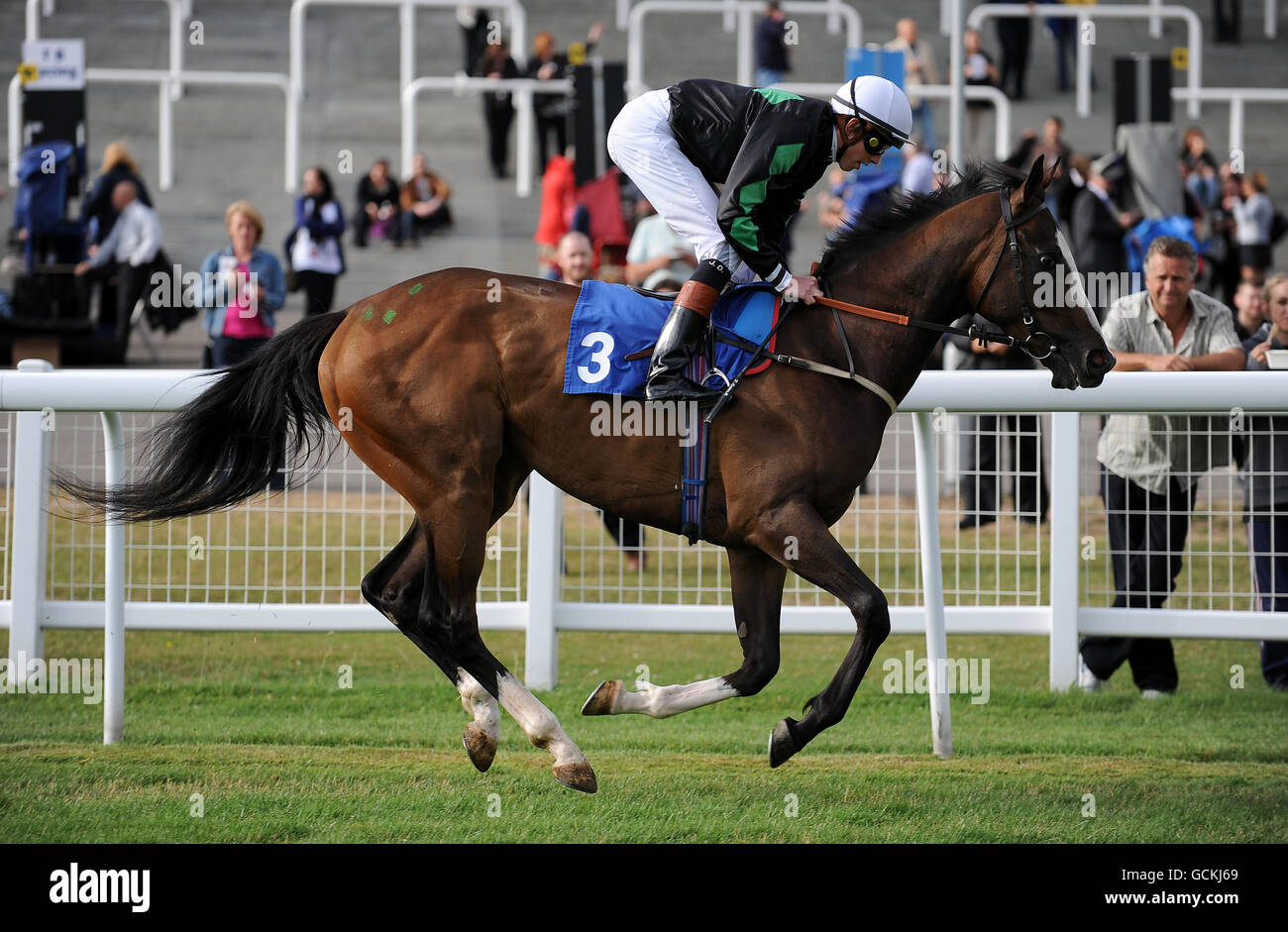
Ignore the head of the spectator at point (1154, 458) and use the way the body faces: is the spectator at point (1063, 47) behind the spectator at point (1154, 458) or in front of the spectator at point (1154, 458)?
behind

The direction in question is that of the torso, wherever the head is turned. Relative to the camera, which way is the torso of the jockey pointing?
to the viewer's right

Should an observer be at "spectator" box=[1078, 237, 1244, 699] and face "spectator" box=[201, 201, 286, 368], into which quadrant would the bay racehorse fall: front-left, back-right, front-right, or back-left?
front-left

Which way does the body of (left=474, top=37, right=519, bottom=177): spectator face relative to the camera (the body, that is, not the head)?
toward the camera

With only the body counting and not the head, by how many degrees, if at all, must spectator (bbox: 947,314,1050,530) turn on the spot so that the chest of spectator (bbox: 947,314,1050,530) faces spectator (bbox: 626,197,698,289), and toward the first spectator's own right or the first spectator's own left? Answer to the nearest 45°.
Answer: approximately 135° to the first spectator's own right

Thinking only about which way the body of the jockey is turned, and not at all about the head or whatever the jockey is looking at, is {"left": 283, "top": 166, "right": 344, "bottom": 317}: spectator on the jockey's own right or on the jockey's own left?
on the jockey's own left

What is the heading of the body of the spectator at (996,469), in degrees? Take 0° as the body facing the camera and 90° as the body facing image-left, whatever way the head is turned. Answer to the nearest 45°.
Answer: approximately 0°

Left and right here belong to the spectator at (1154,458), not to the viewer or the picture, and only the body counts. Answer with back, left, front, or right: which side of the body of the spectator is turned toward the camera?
front

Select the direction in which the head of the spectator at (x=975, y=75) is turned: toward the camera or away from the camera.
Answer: toward the camera

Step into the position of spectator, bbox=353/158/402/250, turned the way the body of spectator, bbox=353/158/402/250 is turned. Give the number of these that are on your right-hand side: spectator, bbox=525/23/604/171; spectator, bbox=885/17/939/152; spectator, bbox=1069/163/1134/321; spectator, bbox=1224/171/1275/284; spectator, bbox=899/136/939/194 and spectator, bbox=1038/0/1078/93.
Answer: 0

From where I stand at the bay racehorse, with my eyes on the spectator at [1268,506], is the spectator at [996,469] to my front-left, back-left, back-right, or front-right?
front-left

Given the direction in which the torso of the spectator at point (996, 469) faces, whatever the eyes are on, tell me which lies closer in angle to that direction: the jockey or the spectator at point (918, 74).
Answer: the jockey

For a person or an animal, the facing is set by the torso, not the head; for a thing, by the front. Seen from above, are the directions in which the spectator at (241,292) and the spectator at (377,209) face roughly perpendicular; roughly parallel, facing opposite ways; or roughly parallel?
roughly parallel

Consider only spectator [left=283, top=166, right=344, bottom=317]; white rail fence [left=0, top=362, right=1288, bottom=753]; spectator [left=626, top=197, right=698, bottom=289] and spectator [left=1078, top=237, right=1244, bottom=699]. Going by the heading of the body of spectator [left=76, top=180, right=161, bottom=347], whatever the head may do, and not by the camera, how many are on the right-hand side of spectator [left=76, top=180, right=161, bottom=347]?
0

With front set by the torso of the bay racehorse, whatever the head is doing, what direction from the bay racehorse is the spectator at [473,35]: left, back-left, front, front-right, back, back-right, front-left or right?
left

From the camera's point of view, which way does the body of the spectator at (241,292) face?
toward the camera

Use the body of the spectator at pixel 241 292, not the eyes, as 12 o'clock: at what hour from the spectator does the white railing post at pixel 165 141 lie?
The white railing post is roughly at 6 o'clock from the spectator.
